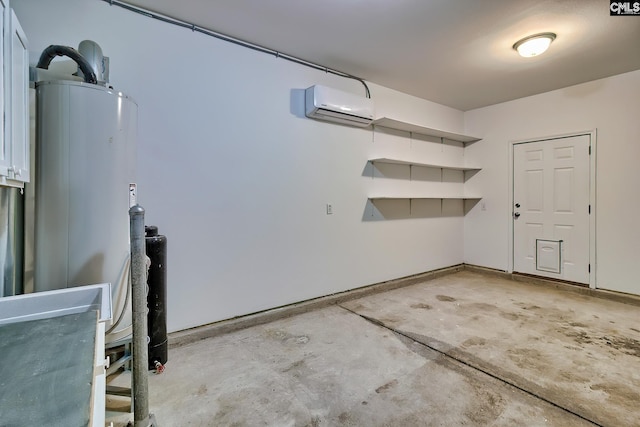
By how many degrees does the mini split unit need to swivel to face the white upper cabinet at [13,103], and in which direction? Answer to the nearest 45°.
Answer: approximately 90° to its right

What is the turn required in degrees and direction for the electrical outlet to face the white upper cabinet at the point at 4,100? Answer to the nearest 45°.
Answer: approximately 90° to its right

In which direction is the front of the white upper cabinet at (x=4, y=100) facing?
to the viewer's right

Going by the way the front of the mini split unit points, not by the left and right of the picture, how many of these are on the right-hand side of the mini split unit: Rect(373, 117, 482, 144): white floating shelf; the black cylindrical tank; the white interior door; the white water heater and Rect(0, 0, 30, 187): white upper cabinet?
3

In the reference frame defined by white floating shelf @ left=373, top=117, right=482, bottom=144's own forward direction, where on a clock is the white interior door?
The white interior door is roughly at 10 o'clock from the white floating shelf.

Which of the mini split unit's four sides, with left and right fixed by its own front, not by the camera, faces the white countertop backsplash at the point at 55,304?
right

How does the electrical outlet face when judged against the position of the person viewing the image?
facing the viewer and to the right of the viewer

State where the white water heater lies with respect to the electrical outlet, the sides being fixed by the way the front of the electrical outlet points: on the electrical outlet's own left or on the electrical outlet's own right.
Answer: on the electrical outlet's own right

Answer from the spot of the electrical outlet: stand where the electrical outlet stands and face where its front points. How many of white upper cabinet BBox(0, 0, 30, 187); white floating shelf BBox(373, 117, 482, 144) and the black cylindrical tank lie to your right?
2

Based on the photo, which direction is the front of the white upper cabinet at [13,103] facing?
to the viewer's right
